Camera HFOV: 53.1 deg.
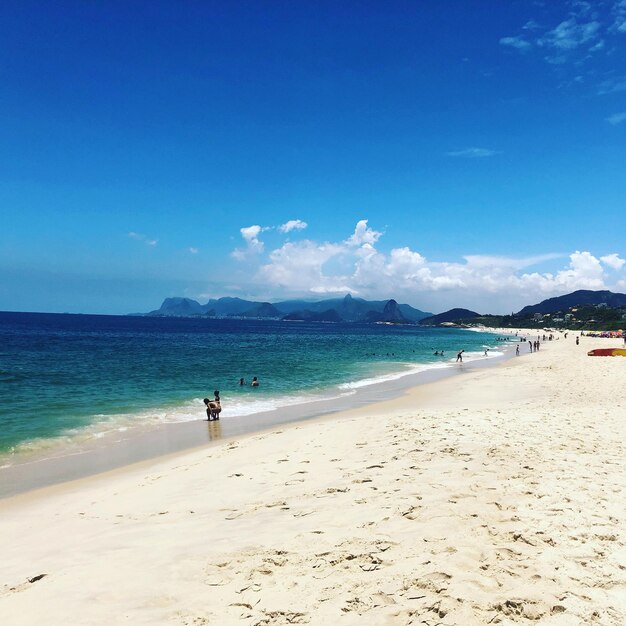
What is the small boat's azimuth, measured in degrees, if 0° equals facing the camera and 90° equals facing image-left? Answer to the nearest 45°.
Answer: approximately 90°

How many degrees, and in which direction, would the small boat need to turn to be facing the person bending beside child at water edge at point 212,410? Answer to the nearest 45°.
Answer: approximately 90° to its left
